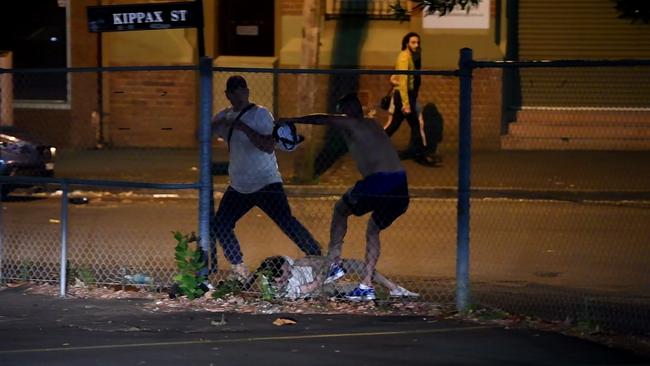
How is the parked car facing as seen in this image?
to the viewer's right

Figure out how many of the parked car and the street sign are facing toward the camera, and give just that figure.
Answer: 1

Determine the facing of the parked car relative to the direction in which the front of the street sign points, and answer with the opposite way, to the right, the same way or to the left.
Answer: to the left

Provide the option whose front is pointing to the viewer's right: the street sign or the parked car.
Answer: the parked car

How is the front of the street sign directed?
toward the camera

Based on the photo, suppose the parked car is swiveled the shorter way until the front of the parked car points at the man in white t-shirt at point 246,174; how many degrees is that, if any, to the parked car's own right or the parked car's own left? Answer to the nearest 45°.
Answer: approximately 90° to the parked car's own right

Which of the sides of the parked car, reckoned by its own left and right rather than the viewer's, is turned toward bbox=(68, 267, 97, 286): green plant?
right

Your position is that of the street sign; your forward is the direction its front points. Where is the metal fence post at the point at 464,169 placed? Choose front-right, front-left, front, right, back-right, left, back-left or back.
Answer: front-left

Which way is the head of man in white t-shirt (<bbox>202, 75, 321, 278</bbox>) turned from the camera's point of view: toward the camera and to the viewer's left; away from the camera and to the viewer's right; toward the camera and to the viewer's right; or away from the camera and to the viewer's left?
toward the camera and to the viewer's right

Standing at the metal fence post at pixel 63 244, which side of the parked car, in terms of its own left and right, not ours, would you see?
right

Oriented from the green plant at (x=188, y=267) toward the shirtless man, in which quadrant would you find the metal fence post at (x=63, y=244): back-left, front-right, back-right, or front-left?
back-left
